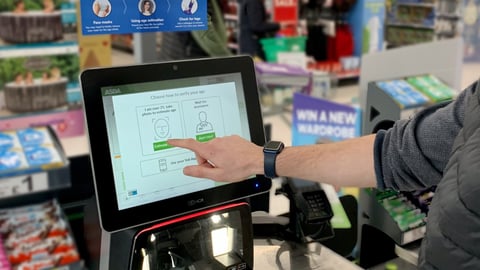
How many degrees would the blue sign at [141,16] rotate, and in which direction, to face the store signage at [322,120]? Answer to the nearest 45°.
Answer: approximately 135° to its left

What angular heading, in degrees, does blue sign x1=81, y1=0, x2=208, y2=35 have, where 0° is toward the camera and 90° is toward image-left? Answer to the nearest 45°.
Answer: approximately 0°

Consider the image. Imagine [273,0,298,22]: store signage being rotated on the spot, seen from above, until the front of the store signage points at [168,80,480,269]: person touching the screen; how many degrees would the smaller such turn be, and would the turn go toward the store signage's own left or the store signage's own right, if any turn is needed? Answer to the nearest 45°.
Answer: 0° — it already faces them

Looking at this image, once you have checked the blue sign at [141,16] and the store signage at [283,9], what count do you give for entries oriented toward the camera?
2

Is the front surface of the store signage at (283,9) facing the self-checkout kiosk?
yes
